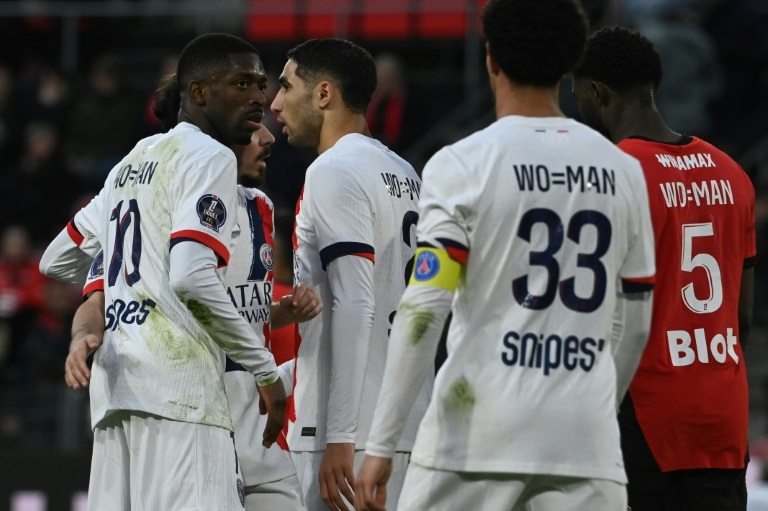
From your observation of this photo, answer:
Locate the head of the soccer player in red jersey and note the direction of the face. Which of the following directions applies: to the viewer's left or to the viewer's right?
to the viewer's left

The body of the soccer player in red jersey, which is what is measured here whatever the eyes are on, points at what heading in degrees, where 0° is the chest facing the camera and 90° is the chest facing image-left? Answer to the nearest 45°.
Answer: approximately 135°

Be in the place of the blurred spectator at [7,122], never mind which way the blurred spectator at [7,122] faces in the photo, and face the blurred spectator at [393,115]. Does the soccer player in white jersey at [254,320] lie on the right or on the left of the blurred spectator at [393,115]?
right

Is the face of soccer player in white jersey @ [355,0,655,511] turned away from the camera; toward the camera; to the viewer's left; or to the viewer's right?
away from the camera

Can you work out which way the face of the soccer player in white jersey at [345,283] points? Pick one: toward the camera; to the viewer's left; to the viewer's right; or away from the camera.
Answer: to the viewer's left

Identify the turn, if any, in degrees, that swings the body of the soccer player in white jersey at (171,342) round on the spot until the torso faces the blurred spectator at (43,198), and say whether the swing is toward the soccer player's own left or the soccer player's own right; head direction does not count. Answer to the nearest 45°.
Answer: approximately 45° to the soccer player's own left

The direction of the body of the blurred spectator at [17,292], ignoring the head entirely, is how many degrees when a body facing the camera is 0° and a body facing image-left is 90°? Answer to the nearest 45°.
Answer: approximately 0°

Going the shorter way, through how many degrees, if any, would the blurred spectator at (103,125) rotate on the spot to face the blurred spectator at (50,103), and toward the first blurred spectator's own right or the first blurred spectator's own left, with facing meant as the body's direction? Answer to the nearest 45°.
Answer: approximately 135° to the first blurred spectator's own right
